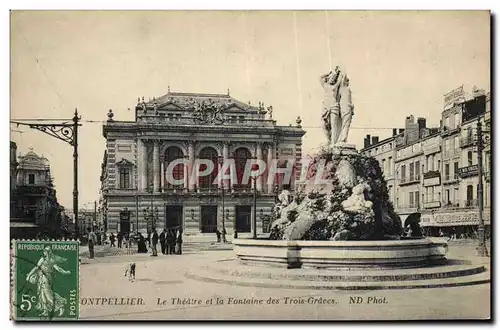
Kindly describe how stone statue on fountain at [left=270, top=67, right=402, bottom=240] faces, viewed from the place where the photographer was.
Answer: facing the viewer

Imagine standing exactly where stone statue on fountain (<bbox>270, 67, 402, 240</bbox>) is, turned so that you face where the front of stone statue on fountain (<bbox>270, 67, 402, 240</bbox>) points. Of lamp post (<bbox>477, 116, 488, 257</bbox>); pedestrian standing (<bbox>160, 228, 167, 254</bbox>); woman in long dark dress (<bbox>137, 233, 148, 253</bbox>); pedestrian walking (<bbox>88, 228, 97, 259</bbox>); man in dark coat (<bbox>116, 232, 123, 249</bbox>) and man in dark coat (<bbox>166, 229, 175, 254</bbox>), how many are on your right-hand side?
5

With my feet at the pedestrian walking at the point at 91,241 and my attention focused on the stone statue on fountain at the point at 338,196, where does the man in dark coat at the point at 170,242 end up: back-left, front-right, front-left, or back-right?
front-left

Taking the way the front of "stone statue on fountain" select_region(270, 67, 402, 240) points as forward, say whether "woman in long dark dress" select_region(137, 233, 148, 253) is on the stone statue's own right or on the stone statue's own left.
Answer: on the stone statue's own right
